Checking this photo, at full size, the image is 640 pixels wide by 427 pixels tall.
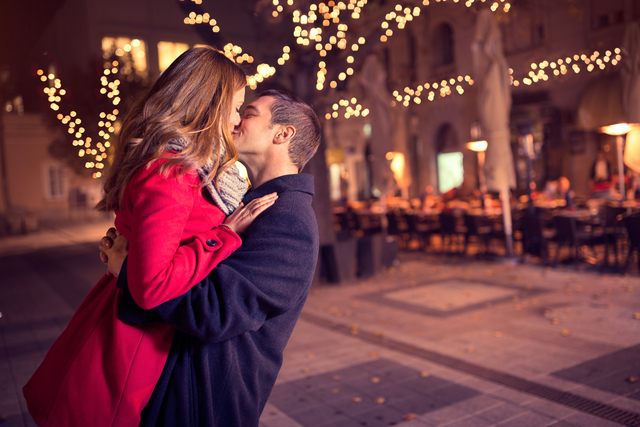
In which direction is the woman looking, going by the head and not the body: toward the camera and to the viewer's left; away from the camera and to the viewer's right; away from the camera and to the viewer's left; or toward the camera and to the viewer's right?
away from the camera and to the viewer's right

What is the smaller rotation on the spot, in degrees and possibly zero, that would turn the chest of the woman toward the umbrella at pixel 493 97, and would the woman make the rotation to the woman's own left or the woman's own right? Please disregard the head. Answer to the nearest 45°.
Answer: approximately 45° to the woman's own left

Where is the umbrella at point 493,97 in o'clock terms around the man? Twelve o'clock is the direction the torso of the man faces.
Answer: The umbrella is roughly at 4 o'clock from the man.

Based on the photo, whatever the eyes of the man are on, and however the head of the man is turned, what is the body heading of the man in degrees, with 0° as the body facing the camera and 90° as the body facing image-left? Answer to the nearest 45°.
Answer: approximately 90°

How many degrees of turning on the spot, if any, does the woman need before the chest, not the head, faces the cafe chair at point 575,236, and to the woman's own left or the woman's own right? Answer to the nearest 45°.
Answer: approximately 45° to the woman's own left

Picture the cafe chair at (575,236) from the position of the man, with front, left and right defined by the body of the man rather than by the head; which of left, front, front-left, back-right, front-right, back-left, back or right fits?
back-right

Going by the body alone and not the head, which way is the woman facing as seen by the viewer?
to the viewer's right

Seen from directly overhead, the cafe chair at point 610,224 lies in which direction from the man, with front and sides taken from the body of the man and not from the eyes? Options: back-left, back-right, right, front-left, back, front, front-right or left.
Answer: back-right

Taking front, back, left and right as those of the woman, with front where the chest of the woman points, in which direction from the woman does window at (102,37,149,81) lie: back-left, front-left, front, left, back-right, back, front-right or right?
left

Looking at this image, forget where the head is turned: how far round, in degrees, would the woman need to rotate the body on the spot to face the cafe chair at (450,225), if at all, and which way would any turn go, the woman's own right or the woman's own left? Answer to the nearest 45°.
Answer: approximately 45° to the woman's own left

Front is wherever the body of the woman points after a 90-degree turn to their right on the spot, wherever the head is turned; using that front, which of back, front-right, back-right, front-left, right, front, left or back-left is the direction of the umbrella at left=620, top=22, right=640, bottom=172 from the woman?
back-left

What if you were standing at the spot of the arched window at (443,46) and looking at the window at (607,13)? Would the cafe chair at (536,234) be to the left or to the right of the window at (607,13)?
right
